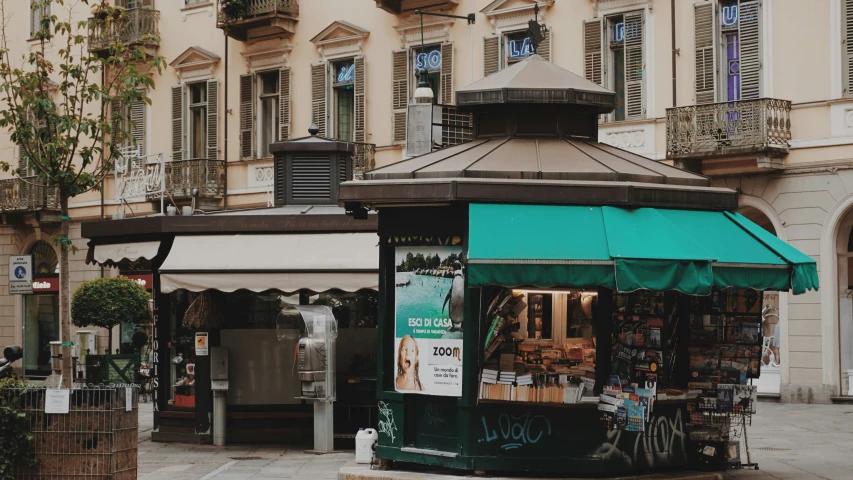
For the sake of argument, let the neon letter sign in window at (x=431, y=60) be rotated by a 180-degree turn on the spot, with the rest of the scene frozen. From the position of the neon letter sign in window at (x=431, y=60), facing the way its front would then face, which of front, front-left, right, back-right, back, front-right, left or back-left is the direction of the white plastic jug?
back-right

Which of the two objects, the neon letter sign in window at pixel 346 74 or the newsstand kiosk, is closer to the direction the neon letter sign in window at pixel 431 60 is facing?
the newsstand kiosk

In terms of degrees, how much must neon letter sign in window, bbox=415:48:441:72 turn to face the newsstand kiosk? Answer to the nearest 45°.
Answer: approximately 45° to its left

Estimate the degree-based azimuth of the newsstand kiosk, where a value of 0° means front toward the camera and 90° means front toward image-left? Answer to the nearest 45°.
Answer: approximately 315°

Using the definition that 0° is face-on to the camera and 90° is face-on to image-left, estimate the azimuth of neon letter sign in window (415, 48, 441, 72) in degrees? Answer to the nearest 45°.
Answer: approximately 45°

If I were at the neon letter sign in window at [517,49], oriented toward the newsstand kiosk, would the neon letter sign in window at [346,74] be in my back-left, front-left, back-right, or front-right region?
back-right

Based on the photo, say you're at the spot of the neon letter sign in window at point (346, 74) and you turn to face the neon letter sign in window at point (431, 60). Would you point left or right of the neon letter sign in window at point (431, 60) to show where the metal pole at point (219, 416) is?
right

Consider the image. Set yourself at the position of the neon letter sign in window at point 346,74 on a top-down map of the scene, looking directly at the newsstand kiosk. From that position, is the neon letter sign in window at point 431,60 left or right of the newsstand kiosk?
left

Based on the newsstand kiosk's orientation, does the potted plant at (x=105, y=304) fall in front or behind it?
behind

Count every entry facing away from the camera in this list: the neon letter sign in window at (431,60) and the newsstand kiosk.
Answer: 0

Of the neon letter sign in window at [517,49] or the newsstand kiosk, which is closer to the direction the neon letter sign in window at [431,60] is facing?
the newsstand kiosk
